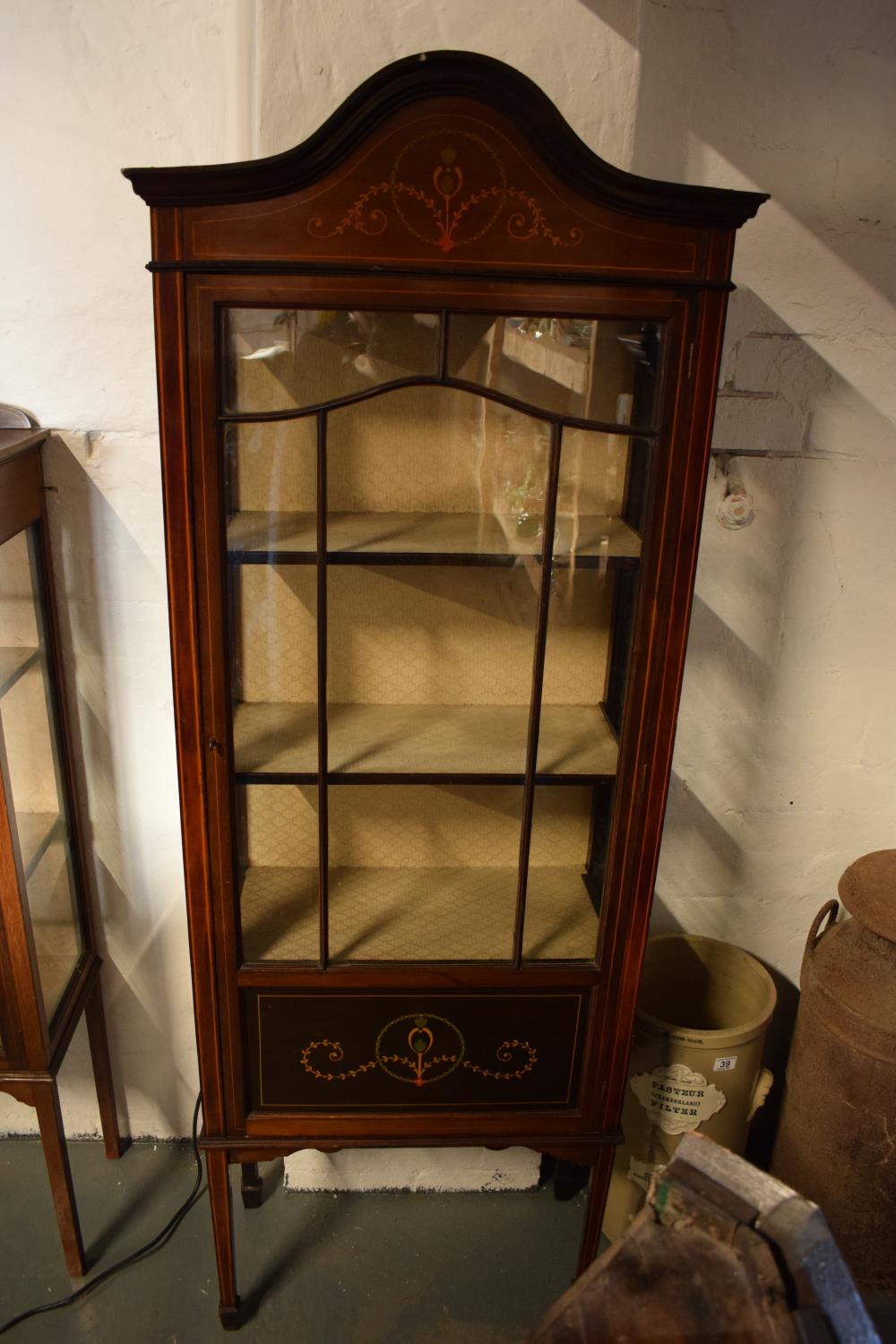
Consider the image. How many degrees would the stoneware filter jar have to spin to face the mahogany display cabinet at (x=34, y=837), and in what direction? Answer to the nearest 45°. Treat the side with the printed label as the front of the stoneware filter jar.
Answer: approximately 90° to its right

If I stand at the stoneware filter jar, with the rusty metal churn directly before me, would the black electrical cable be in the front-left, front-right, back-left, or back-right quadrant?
back-right

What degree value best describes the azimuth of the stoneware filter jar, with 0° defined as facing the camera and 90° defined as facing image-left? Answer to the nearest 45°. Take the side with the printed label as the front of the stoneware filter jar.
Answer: approximately 0°

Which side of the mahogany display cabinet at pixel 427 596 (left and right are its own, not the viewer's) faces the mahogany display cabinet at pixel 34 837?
right

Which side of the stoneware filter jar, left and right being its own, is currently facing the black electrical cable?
right

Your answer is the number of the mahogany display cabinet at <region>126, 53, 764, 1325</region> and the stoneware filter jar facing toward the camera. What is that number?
2
